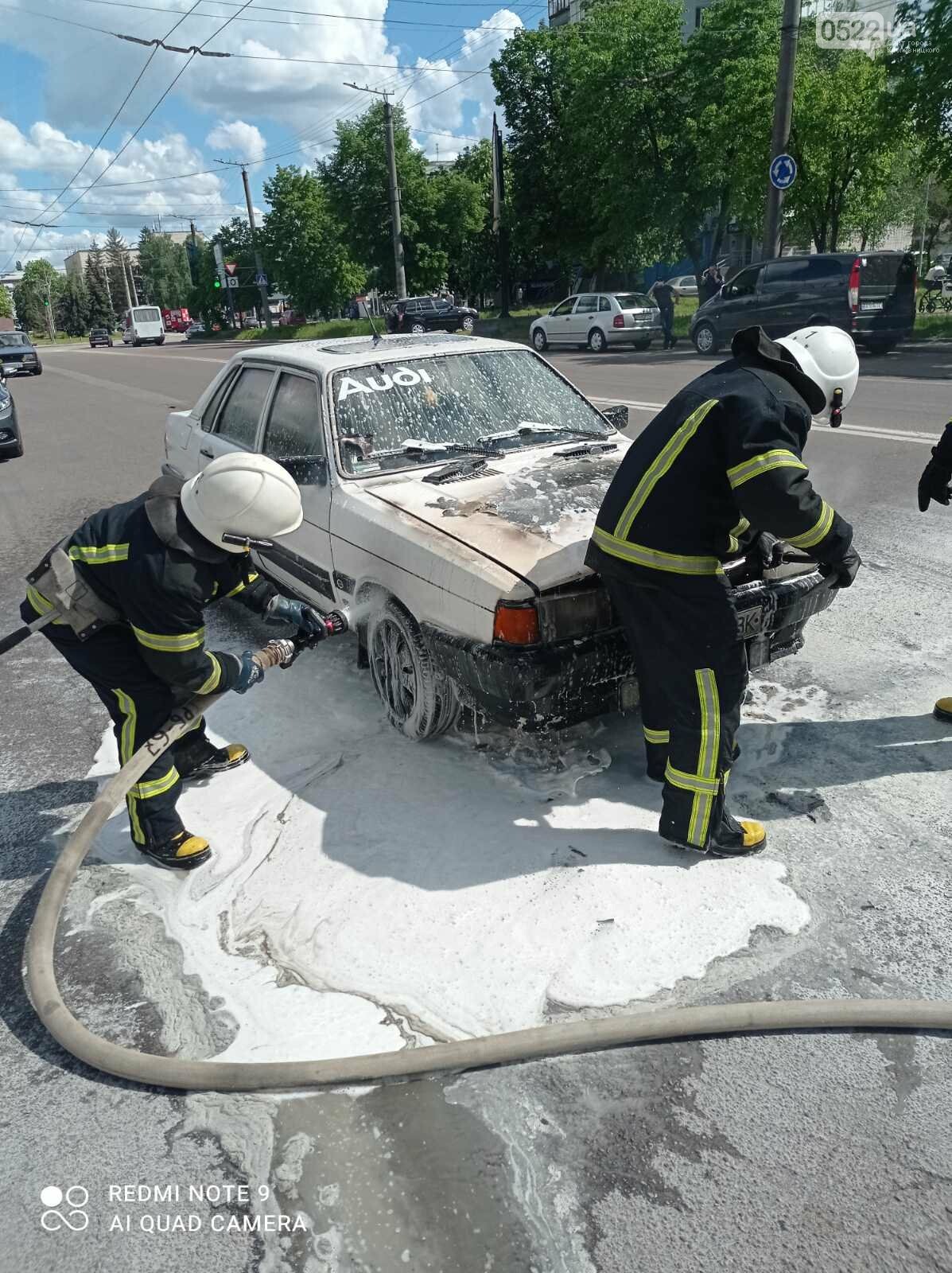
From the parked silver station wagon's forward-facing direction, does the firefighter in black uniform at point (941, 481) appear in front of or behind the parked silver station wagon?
behind

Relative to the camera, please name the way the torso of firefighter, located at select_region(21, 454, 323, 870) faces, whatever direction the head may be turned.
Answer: to the viewer's right

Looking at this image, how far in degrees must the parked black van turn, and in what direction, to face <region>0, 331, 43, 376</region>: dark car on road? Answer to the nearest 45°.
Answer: approximately 45° to its left

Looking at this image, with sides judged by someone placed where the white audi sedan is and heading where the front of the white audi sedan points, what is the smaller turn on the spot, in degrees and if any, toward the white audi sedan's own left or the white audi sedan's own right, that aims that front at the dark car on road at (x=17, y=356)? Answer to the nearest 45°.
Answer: approximately 180°

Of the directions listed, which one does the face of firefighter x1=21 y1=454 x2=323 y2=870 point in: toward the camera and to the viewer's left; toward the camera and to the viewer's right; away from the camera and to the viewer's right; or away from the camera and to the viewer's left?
away from the camera and to the viewer's right

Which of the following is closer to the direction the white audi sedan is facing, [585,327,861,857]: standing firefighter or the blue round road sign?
the standing firefighter

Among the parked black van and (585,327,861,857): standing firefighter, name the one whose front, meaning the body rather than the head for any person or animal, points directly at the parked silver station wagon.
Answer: the parked black van
